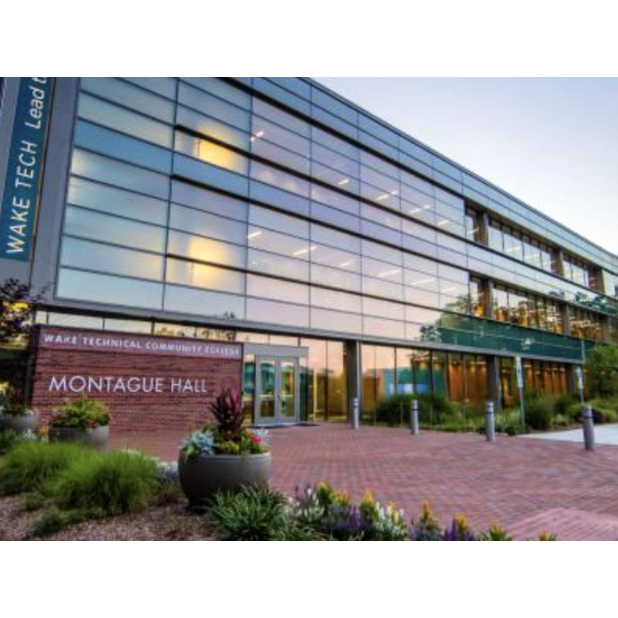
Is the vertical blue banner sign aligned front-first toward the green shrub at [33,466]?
yes

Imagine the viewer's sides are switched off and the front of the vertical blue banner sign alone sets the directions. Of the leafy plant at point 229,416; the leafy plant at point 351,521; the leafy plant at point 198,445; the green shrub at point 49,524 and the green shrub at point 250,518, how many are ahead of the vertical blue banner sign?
5

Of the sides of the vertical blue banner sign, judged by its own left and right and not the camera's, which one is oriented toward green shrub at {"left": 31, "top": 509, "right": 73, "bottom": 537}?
front

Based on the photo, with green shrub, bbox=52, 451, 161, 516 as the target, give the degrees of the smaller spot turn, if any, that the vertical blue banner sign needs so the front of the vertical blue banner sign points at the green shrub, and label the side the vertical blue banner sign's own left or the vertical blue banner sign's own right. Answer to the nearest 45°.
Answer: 0° — it already faces it

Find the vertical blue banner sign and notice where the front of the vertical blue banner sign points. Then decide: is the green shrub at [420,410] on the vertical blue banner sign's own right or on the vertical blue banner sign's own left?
on the vertical blue banner sign's own left

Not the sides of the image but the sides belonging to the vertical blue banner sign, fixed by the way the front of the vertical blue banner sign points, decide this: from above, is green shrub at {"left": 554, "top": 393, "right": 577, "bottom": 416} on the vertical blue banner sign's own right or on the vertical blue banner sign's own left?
on the vertical blue banner sign's own left

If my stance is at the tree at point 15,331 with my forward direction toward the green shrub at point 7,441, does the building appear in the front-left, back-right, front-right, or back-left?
back-left

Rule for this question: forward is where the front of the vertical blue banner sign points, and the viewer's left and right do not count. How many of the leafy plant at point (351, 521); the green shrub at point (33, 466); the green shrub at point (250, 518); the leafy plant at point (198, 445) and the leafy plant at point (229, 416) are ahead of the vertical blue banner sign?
5

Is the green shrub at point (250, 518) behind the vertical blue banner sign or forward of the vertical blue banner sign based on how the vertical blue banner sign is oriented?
forward

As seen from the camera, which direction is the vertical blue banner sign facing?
toward the camera
